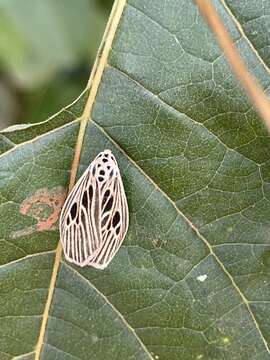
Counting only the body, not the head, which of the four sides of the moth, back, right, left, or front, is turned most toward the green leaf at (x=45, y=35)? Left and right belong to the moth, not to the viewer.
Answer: front

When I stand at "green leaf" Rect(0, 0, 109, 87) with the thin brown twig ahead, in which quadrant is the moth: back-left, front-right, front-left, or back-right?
front-right

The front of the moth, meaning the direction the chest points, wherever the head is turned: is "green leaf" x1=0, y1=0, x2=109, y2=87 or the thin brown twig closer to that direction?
the green leaf

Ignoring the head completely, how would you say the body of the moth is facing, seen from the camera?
away from the camera
